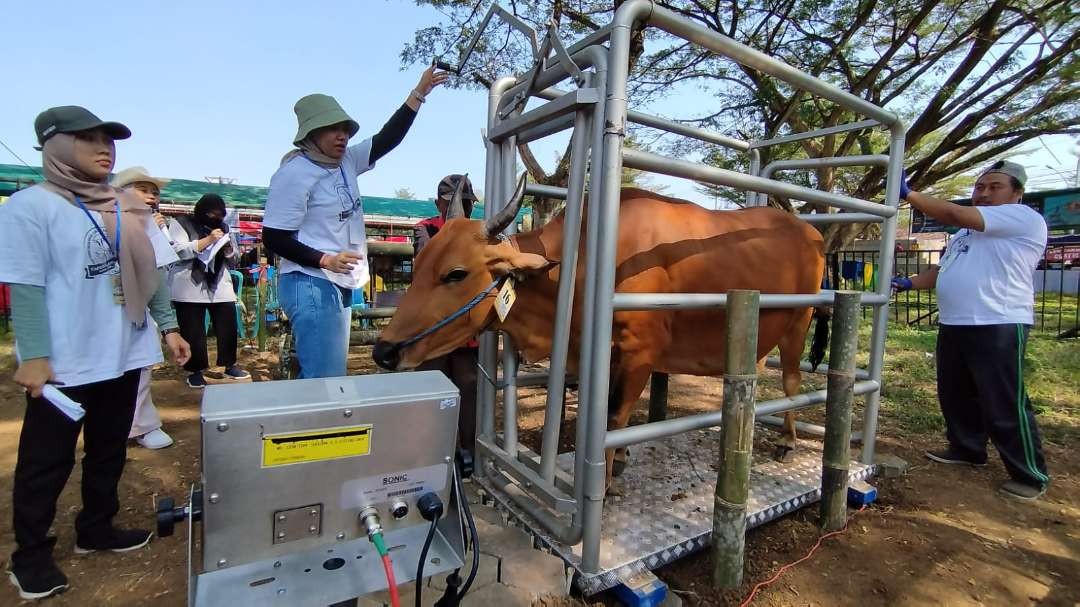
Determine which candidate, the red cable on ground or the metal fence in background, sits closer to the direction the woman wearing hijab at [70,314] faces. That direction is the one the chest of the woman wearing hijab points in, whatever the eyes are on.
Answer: the red cable on ground

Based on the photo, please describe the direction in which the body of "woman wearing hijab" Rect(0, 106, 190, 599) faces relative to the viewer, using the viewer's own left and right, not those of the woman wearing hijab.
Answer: facing the viewer and to the right of the viewer

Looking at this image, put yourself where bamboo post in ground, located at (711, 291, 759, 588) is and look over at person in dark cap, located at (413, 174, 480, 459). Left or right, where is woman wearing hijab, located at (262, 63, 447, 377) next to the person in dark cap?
left

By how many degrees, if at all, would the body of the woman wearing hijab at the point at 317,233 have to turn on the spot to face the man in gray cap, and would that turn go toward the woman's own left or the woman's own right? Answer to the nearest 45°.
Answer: approximately 45° to the woman's own left

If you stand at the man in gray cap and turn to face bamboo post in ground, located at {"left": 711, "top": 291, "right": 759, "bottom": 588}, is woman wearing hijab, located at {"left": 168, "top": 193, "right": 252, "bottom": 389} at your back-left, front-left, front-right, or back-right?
front-right

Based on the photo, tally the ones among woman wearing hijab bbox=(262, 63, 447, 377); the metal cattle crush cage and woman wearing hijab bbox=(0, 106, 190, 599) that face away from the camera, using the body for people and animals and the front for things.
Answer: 0

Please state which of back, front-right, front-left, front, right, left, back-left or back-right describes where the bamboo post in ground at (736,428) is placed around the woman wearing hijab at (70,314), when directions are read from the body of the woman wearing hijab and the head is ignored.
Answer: front

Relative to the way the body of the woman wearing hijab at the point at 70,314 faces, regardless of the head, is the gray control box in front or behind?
in front

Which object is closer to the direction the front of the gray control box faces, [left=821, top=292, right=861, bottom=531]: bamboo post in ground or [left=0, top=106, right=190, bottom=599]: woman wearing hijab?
the woman wearing hijab

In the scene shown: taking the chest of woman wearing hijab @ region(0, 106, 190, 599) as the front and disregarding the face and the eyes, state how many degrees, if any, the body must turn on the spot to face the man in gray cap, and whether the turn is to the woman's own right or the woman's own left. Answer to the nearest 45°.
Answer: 0° — they already face them

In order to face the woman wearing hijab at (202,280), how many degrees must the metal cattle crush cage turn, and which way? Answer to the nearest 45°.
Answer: approximately 90° to its right

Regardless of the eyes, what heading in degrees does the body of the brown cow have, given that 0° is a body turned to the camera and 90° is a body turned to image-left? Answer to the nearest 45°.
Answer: approximately 45°

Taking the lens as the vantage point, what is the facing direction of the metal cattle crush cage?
facing the viewer and to the left of the viewer

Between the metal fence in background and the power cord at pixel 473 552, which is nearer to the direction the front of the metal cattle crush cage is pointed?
the power cord
